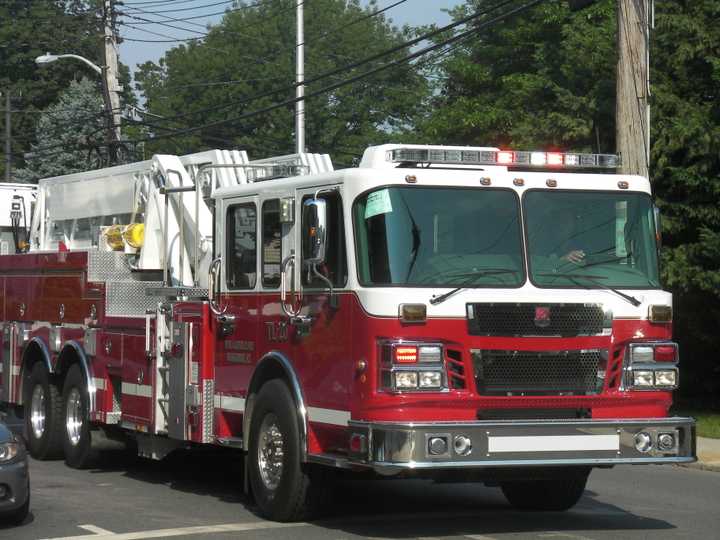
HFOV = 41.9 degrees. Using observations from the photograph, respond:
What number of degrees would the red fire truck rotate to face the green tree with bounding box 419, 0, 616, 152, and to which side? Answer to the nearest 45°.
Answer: approximately 135° to its left

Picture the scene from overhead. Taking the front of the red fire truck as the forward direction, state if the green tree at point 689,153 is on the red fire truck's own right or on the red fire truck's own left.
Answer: on the red fire truck's own left

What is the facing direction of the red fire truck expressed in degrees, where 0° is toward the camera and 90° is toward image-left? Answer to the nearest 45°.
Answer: approximately 315°

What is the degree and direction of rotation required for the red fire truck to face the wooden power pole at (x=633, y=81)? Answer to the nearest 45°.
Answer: approximately 90° to its left

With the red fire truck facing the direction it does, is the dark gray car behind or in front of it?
behind
